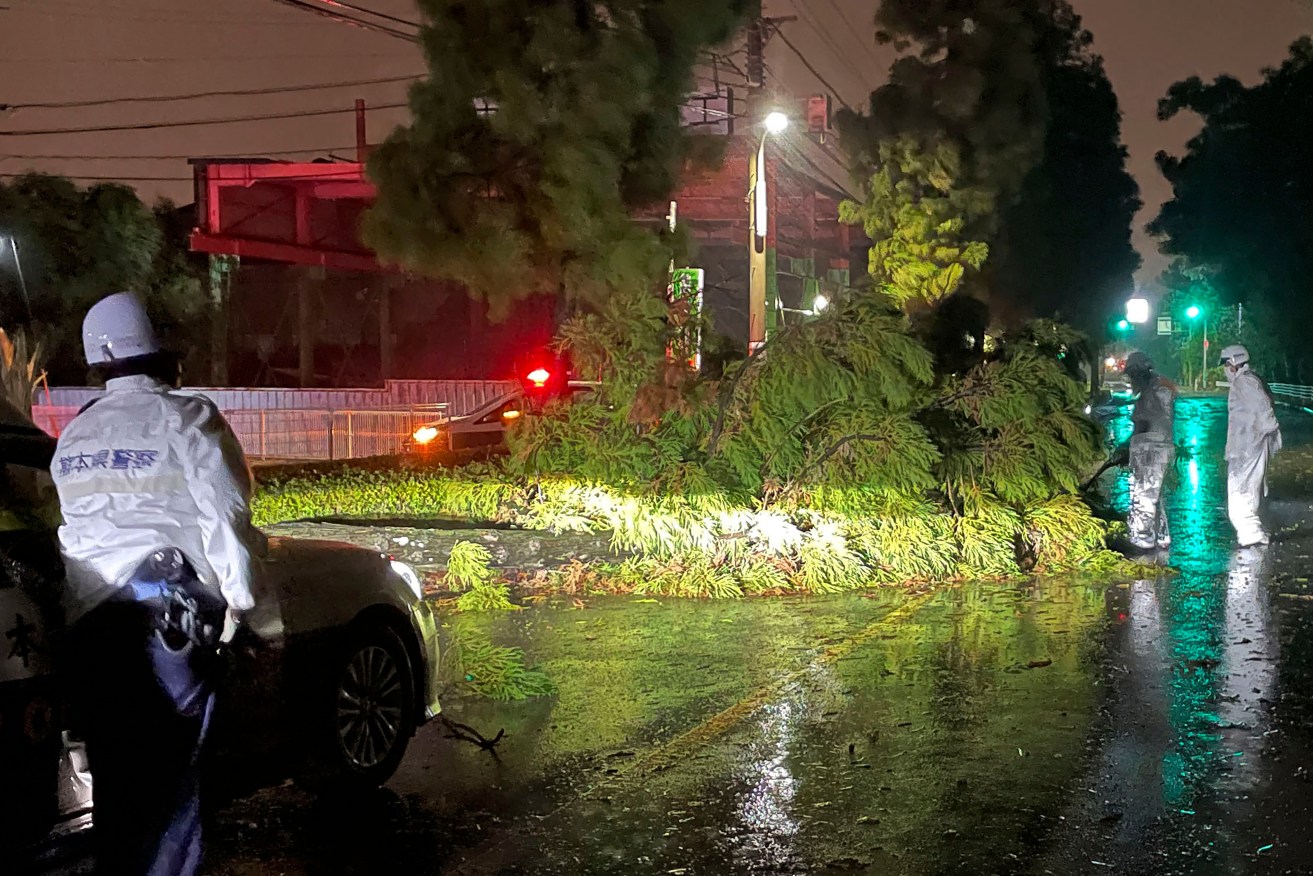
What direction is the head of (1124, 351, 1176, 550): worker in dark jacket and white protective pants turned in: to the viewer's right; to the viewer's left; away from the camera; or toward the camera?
to the viewer's left

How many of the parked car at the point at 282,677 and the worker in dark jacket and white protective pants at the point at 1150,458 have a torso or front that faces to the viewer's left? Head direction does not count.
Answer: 1

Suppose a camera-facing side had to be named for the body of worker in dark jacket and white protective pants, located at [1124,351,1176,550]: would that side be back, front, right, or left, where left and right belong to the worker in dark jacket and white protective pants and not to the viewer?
left

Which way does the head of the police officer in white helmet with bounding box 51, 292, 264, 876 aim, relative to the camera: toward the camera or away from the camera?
away from the camera

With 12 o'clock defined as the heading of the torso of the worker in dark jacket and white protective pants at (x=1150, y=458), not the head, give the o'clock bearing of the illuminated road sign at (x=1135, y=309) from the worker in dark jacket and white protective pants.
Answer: The illuminated road sign is roughly at 3 o'clock from the worker in dark jacket and white protective pants.

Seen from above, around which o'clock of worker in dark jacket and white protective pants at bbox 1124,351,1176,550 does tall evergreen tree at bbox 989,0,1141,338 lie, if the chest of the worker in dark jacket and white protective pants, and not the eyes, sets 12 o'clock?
The tall evergreen tree is roughly at 3 o'clock from the worker in dark jacket and white protective pants.

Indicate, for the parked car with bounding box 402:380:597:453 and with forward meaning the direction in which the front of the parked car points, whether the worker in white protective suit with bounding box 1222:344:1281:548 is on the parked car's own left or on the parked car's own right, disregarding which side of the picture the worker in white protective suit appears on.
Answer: on the parked car's own left

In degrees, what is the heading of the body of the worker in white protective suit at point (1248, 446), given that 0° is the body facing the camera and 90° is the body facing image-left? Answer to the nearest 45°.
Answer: approximately 90°

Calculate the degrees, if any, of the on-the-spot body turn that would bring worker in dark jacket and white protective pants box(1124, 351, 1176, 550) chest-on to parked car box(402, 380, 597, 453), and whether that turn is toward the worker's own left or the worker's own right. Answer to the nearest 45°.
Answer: approximately 45° to the worker's own right

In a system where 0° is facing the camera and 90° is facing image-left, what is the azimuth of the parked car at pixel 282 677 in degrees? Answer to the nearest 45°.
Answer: approximately 225°
